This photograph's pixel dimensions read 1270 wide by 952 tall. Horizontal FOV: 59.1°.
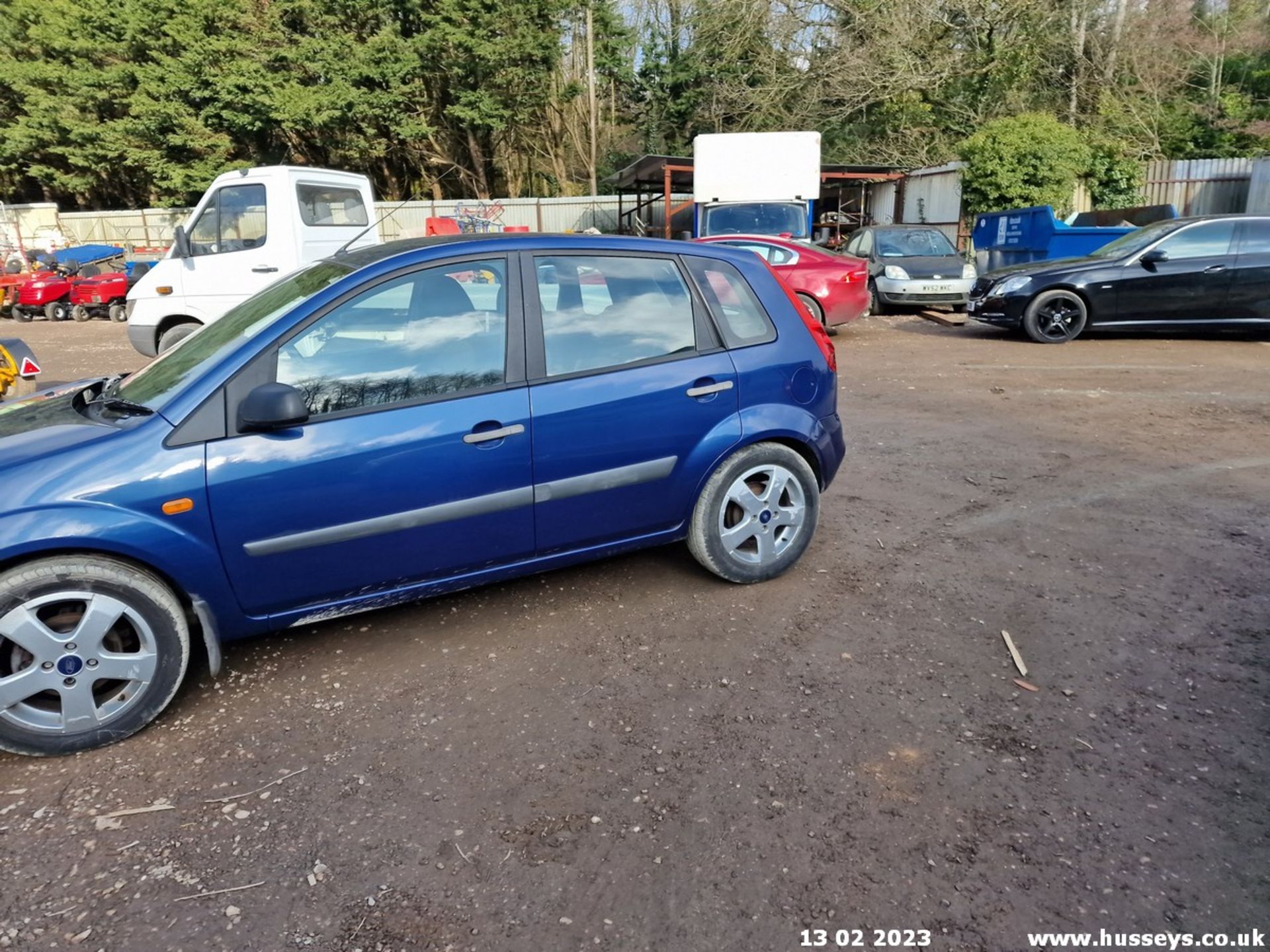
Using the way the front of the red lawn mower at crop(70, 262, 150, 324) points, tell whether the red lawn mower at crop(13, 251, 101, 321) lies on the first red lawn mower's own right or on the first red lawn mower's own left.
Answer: on the first red lawn mower's own right

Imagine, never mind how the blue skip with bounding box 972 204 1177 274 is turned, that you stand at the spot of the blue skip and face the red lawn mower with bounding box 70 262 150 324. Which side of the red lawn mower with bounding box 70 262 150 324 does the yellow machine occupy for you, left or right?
left

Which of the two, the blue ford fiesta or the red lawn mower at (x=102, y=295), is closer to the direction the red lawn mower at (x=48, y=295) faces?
the blue ford fiesta

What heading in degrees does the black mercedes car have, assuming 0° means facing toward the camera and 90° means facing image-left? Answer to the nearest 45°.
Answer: approximately 90°

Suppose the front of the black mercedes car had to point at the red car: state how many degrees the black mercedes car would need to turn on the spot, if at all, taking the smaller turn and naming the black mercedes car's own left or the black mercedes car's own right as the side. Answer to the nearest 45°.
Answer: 0° — it already faces it

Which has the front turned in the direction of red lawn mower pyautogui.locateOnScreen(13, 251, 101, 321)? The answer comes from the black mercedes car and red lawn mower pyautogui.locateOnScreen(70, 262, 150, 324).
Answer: the black mercedes car

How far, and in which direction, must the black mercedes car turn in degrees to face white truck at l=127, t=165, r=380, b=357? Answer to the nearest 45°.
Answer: approximately 45° to its left
